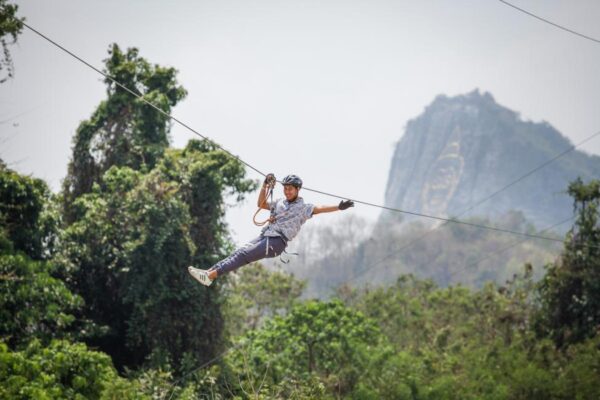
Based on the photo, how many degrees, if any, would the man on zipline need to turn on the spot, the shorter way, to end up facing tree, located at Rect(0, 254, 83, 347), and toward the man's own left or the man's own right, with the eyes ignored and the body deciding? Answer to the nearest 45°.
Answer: approximately 90° to the man's own right

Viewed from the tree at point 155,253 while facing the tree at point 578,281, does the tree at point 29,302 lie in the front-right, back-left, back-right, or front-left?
back-right

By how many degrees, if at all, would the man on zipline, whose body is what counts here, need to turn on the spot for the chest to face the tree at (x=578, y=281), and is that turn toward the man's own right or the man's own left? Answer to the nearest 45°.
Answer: approximately 180°

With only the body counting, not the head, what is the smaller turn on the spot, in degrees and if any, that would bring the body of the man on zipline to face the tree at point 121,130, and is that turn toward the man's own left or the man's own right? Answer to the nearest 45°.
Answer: approximately 135° to the man's own right

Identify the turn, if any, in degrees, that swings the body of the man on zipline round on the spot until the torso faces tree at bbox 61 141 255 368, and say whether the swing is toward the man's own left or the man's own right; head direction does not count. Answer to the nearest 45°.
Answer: approximately 135° to the man's own right

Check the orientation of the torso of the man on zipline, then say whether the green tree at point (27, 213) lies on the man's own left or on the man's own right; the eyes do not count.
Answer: on the man's own right

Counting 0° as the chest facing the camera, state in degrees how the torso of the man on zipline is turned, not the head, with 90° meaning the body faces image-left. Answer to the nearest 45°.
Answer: approximately 45°
